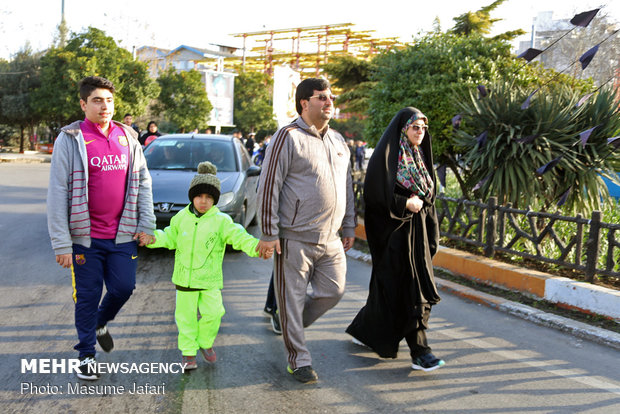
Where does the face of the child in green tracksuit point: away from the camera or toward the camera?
toward the camera

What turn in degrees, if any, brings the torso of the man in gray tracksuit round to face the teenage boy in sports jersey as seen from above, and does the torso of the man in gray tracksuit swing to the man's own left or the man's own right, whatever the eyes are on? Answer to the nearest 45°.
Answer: approximately 135° to the man's own right

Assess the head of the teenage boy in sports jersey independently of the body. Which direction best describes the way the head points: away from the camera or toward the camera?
toward the camera

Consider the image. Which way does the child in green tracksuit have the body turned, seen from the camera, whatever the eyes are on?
toward the camera

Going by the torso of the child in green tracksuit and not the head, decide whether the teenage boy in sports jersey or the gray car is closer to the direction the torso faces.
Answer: the teenage boy in sports jersey

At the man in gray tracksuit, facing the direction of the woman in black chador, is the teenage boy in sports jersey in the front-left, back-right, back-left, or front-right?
back-left

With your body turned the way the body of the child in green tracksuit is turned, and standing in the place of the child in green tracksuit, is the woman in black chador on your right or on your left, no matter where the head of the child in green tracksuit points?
on your left

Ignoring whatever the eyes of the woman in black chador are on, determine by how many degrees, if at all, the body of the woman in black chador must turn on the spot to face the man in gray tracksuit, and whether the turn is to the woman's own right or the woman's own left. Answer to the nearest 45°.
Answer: approximately 90° to the woman's own right

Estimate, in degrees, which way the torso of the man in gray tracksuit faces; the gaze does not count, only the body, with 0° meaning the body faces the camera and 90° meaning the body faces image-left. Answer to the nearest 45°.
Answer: approximately 315°

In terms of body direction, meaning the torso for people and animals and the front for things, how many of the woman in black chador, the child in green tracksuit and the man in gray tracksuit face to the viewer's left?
0

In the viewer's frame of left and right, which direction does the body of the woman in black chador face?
facing the viewer and to the right of the viewer

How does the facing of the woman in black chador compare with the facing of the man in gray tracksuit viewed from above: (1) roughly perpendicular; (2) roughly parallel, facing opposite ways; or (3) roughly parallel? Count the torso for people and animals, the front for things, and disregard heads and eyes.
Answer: roughly parallel
